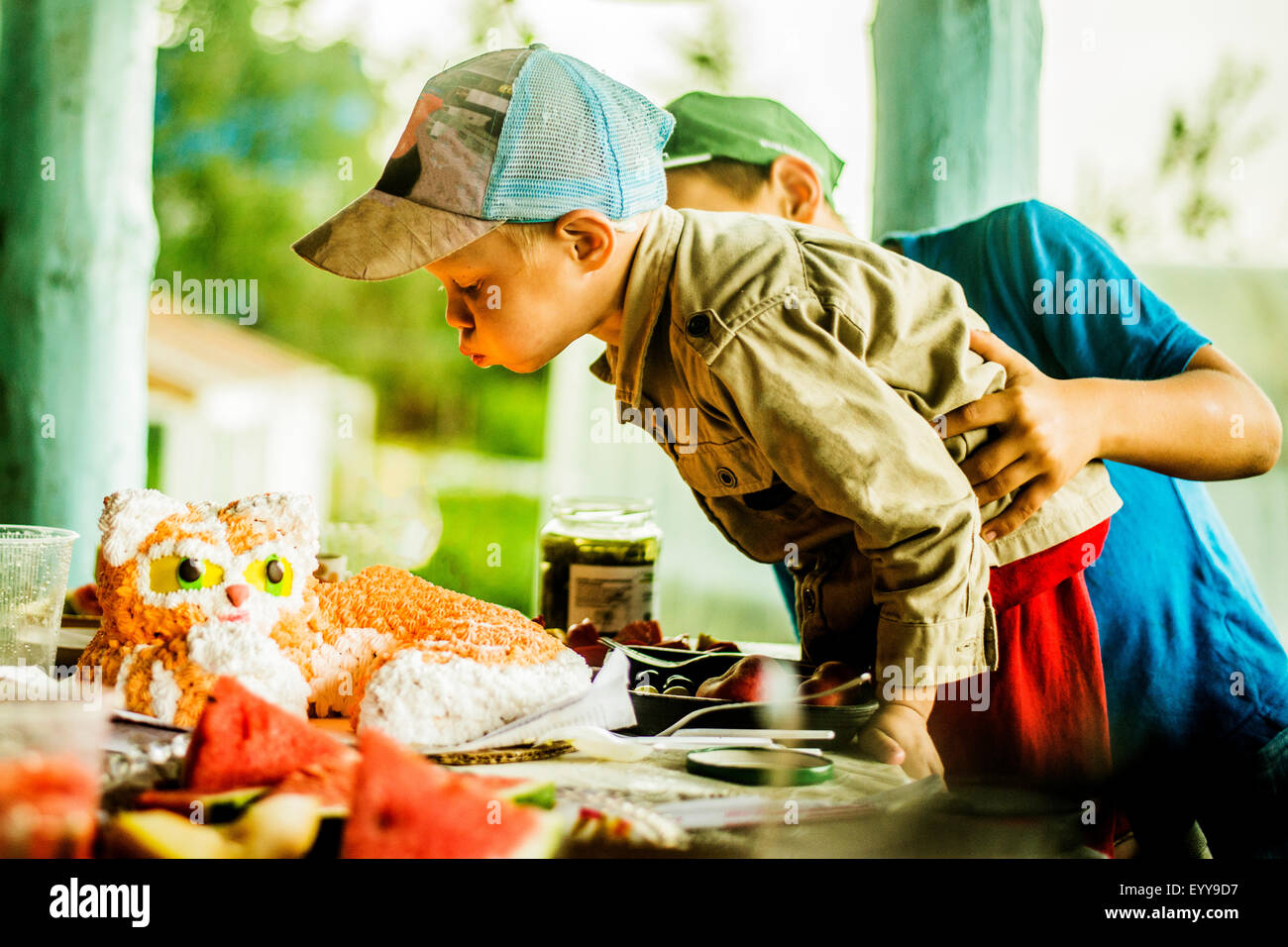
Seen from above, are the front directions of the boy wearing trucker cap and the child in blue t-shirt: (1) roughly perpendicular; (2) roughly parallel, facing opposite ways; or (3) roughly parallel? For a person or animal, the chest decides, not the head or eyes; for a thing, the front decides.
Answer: roughly parallel

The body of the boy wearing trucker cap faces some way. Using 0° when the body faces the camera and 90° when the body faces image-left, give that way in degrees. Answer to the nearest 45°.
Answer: approximately 90°

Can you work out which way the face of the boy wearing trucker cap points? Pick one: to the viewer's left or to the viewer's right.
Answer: to the viewer's left

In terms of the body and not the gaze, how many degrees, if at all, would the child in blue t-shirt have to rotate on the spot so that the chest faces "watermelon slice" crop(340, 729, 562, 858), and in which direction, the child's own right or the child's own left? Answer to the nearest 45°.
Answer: approximately 45° to the child's own left

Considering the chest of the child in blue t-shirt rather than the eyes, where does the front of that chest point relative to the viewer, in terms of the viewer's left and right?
facing to the left of the viewer

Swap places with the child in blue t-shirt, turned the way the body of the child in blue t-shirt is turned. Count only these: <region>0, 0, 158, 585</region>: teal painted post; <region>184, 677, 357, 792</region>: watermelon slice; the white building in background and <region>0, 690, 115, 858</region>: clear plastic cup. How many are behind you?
0

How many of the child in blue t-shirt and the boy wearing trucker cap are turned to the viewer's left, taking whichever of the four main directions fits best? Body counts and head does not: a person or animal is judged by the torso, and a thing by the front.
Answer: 2

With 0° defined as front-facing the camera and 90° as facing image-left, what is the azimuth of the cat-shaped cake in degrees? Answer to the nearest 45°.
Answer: approximately 45°

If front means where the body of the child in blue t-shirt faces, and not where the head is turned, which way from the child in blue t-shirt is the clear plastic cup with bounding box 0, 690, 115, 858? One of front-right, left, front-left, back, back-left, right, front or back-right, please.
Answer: front-left
